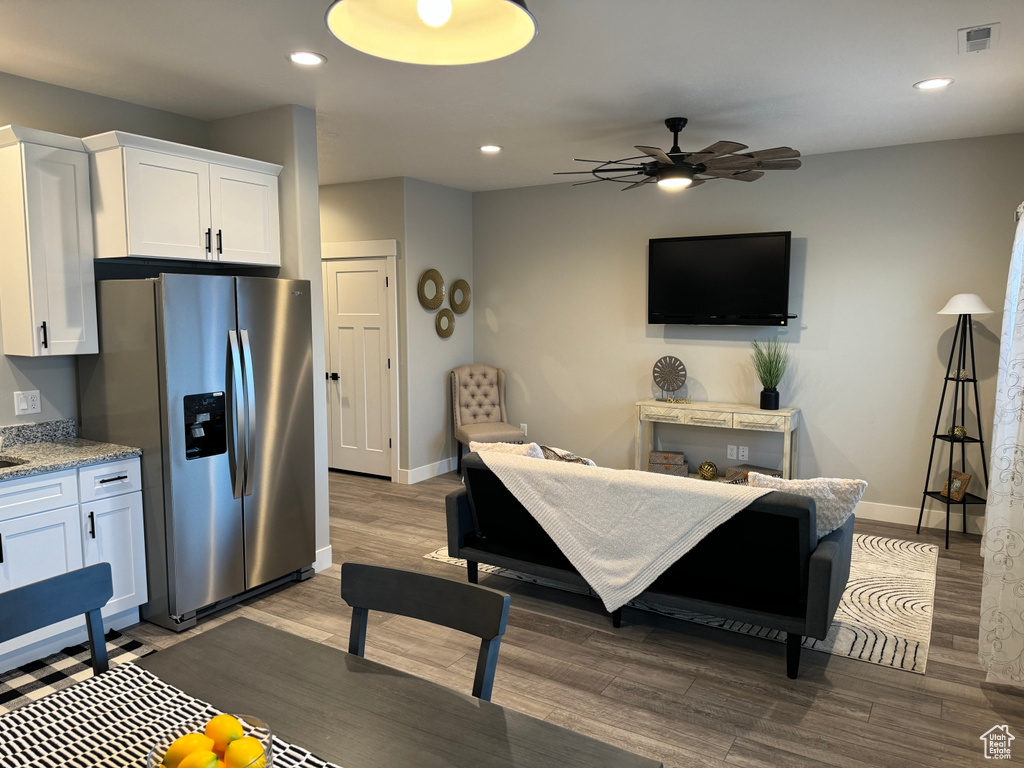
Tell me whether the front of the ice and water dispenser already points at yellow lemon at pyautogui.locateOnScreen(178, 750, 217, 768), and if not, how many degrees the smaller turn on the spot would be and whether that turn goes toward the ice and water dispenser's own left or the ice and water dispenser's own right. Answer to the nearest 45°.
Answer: approximately 45° to the ice and water dispenser's own right

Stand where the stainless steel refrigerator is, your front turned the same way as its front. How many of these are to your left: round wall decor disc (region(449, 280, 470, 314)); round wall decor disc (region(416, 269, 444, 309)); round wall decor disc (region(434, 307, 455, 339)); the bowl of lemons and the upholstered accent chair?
4

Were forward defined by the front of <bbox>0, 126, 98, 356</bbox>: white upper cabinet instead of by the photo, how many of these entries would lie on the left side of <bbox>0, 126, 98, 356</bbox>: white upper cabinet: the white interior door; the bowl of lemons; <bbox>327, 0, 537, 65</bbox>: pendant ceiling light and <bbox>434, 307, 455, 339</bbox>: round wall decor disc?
2

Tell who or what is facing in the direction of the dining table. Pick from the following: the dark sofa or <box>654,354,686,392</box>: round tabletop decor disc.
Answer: the round tabletop decor disc

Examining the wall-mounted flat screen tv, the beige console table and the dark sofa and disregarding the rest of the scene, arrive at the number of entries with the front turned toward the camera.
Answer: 2

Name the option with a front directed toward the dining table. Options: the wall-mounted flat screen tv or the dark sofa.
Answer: the wall-mounted flat screen tv

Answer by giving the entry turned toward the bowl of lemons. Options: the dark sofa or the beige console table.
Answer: the beige console table

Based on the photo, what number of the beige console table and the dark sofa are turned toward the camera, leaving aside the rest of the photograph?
1

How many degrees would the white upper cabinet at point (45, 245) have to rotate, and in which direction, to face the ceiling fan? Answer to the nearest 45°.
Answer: approximately 45° to its left

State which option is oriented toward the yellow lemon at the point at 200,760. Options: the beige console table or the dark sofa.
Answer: the beige console table
